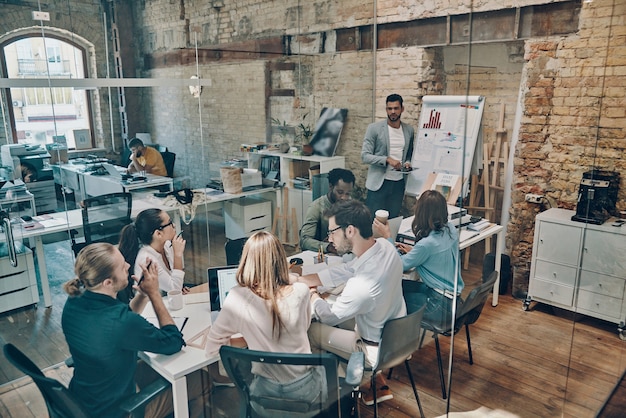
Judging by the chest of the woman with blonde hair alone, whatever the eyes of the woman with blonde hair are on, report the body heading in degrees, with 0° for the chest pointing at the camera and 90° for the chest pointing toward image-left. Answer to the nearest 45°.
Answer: approximately 180°

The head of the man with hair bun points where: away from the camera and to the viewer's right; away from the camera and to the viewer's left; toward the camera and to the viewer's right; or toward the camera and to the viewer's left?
away from the camera and to the viewer's right

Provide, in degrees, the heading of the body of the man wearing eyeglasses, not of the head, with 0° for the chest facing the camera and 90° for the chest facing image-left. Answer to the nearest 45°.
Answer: approximately 90°

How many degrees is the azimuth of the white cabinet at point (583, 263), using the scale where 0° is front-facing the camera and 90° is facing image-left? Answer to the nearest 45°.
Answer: approximately 45°

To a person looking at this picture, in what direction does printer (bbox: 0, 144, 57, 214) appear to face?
facing the viewer and to the right of the viewer

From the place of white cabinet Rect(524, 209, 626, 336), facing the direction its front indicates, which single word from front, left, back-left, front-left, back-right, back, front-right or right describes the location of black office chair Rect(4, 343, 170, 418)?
front

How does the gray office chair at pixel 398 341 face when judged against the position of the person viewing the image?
facing away from the viewer and to the left of the viewer

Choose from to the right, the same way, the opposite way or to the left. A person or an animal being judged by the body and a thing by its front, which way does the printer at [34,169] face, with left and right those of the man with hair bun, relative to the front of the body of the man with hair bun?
to the right

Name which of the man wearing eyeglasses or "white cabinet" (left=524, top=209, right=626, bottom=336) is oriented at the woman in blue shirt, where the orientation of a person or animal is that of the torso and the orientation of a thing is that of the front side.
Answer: the white cabinet

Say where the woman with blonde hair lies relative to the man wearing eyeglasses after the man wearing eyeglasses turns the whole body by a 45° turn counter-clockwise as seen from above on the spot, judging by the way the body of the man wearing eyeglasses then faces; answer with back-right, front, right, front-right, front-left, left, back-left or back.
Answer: front

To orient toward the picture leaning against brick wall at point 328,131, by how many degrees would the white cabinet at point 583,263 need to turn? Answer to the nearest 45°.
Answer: approximately 45° to its right

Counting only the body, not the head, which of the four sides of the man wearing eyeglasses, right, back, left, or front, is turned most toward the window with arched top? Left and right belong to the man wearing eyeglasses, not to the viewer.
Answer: front

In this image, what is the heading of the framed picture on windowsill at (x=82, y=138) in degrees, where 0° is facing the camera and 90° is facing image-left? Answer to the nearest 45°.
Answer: approximately 0°

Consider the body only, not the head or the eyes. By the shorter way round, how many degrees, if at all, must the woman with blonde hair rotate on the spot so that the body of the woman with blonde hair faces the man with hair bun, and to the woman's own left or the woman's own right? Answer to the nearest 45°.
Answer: approximately 90° to the woman's own left

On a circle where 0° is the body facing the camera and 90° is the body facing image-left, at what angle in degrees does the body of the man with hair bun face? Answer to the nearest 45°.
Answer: approximately 225°

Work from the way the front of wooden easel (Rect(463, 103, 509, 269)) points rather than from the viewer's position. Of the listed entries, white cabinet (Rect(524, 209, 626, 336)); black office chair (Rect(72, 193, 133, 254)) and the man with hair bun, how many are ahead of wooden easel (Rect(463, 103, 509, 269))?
2

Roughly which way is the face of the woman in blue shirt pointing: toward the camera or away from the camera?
away from the camera
